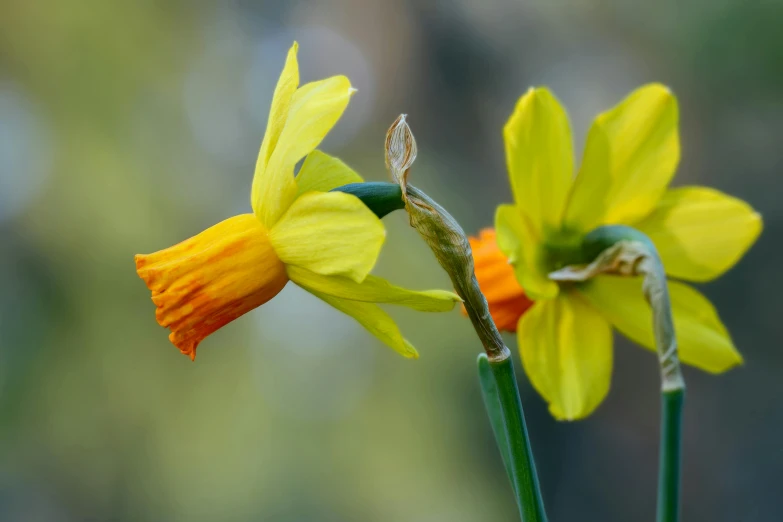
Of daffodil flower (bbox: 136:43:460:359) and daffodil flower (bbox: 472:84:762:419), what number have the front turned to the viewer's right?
0

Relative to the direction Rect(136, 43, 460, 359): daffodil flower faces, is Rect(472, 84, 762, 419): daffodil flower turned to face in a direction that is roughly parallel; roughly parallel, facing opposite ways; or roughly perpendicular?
roughly perpendicular

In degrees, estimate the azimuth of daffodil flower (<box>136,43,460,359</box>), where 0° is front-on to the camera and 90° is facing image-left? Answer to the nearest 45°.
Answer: approximately 90°

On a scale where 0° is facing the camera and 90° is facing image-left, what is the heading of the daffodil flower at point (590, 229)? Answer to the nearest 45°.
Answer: approximately 135°
